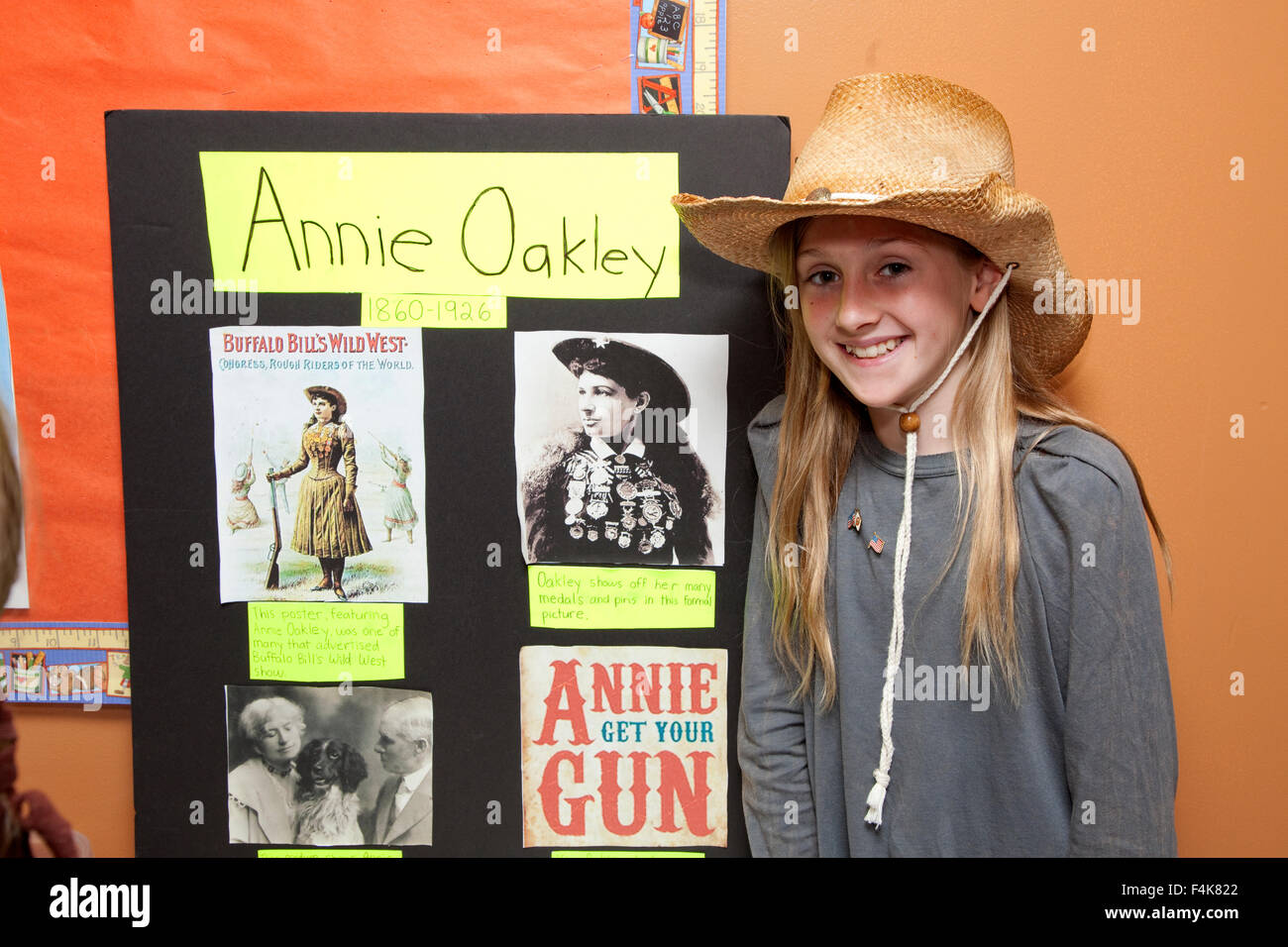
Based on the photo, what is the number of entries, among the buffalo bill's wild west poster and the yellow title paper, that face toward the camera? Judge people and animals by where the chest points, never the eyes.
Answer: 2

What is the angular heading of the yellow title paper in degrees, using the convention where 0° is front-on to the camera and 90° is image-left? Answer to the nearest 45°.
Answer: approximately 0°

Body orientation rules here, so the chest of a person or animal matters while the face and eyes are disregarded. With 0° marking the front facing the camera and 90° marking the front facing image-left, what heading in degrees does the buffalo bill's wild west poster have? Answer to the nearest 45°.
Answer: approximately 0°
